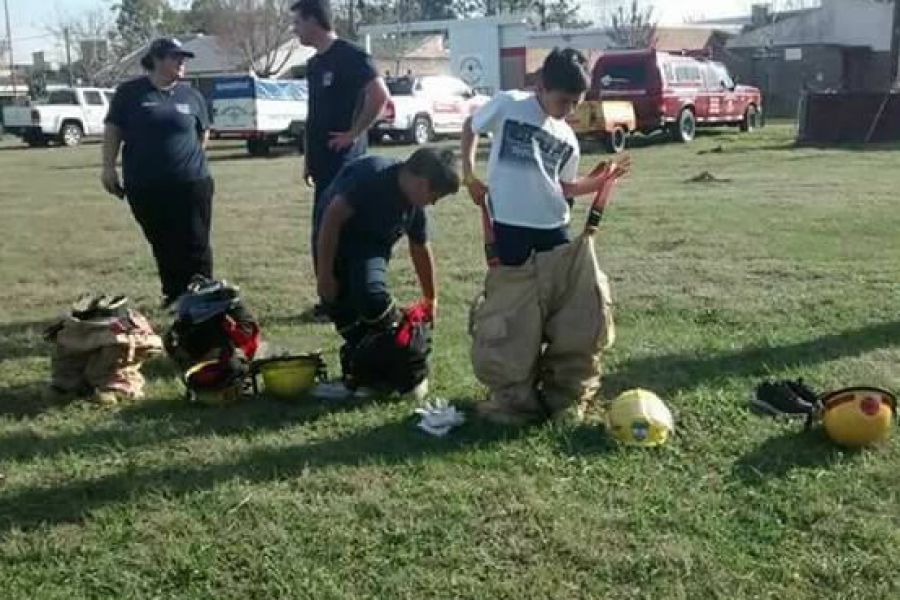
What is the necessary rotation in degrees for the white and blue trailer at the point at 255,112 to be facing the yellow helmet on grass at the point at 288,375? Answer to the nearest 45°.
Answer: approximately 135° to its right

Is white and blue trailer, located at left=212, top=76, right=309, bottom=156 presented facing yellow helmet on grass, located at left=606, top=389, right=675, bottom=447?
no

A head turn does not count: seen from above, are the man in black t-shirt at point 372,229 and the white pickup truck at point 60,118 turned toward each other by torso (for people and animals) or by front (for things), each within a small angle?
no

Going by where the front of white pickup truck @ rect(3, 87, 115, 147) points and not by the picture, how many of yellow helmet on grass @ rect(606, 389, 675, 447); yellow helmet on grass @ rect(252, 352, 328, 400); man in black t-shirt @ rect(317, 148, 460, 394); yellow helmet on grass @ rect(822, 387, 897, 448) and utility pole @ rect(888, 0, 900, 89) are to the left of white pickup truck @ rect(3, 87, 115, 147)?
0

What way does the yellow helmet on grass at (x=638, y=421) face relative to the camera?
toward the camera

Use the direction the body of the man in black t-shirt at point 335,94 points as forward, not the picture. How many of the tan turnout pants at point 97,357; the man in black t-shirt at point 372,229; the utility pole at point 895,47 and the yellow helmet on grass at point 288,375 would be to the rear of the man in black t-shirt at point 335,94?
1

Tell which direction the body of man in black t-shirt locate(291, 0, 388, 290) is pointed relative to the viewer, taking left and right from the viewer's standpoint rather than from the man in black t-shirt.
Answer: facing the viewer and to the left of the viewer

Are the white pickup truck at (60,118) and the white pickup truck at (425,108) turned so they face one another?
no

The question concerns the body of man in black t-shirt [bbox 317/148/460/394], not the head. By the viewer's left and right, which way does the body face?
facing the viewer and to the right of the viewer

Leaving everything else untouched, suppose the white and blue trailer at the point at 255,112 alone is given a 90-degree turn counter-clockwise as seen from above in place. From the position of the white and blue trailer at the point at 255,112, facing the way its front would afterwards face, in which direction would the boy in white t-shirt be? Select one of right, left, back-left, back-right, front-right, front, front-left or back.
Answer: back-left

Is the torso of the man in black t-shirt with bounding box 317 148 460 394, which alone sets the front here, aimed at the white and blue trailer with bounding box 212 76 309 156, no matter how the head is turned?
no

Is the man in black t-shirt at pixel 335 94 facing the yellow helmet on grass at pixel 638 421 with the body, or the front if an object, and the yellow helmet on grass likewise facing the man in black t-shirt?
no

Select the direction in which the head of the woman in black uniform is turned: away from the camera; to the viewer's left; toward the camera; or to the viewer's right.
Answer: to the viewer's right

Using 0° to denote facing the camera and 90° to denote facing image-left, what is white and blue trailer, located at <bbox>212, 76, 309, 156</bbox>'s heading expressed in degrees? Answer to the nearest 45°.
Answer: approximately 225°

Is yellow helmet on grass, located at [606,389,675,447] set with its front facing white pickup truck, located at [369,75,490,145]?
no

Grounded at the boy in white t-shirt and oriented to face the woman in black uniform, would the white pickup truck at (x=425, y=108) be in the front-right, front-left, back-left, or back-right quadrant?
front-right
